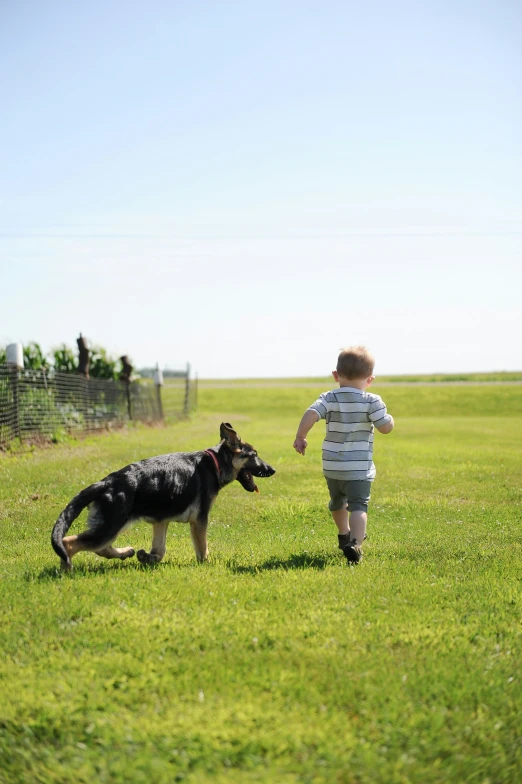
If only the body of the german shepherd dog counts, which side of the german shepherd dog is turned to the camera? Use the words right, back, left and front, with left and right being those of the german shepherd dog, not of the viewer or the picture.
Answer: right

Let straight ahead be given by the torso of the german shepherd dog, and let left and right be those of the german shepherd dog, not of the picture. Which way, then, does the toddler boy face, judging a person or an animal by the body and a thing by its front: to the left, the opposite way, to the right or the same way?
to the left

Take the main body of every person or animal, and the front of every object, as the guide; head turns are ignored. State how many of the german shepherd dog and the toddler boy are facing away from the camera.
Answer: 1

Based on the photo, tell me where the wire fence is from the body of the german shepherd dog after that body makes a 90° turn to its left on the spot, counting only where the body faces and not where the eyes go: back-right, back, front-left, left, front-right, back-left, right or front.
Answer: front

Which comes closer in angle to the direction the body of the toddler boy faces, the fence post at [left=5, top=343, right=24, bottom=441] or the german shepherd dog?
the fence post

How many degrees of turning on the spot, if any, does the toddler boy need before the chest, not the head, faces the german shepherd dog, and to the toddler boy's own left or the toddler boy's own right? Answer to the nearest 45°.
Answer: approximately 135° to the toddler boy's own left

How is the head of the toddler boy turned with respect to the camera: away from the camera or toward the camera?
away from the camera

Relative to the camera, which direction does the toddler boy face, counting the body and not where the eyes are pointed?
away from the camera

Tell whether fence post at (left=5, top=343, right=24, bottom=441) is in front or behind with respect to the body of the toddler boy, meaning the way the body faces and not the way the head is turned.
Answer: in front

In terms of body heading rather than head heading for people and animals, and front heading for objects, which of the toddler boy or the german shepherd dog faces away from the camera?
the toddler boy
